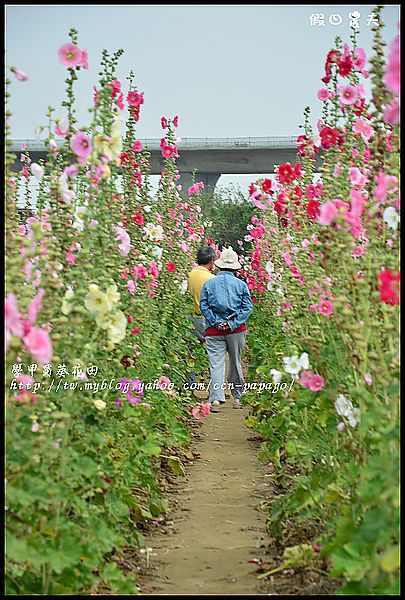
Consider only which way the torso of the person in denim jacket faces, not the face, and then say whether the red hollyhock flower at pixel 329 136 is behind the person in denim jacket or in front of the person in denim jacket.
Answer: behind

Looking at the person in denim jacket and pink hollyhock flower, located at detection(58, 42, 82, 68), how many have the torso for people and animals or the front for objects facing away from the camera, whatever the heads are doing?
1

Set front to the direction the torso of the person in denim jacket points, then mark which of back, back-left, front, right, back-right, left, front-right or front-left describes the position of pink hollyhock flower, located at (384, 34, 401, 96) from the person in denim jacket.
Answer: back

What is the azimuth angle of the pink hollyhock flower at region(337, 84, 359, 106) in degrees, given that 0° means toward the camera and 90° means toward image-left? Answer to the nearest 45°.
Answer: approximately 0°

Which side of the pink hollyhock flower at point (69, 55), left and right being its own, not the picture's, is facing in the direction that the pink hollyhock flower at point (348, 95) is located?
left

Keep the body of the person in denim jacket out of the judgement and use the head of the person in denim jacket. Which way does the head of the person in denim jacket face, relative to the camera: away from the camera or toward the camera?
away from the camera

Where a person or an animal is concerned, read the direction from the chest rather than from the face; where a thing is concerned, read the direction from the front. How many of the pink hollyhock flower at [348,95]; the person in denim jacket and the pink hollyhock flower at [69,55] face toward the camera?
2

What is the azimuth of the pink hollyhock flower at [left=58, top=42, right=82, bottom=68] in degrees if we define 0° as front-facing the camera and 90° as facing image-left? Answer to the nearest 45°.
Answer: approximately 0°

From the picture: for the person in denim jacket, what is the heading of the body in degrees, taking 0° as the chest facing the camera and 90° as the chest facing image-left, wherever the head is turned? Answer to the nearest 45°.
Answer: approximately 180°
